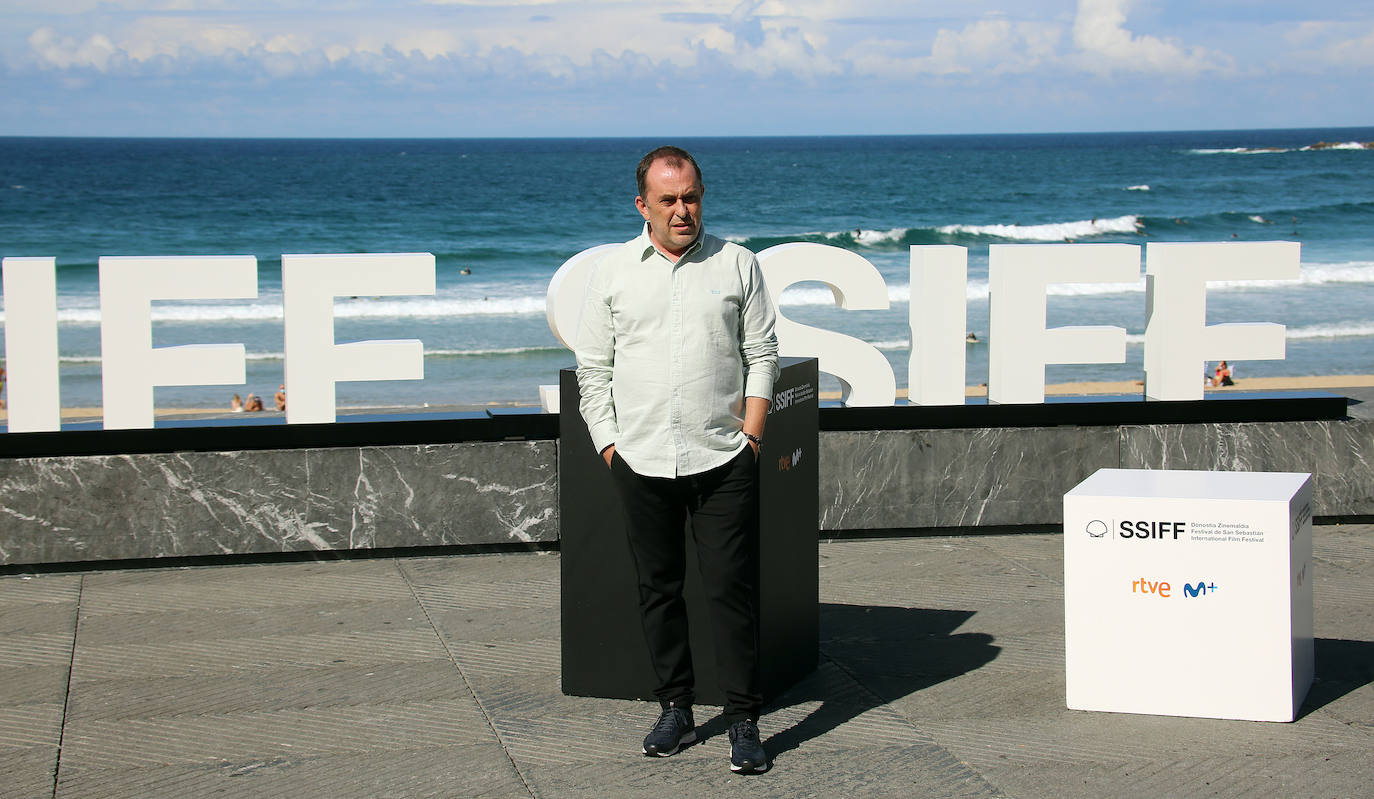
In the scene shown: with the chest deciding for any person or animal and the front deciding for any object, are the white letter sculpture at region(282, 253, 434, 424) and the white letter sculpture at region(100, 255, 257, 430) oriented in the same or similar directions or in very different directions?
same or similar directions

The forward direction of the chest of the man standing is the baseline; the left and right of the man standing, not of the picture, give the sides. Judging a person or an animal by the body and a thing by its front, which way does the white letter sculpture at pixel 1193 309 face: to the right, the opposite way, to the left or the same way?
the same way

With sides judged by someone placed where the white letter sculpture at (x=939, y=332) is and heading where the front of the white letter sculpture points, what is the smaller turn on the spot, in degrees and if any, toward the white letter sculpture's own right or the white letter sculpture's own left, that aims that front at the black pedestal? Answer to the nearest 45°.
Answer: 0° — it already faces it

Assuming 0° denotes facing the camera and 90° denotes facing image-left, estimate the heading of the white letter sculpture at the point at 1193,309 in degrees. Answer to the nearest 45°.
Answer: approximately 0°

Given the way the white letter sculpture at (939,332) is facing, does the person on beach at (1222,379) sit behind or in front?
behind

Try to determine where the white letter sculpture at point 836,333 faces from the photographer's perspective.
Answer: facing the viewer

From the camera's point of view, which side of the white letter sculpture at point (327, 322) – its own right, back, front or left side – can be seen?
front

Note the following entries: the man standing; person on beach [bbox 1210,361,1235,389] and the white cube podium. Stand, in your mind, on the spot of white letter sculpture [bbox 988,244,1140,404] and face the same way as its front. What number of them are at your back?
1

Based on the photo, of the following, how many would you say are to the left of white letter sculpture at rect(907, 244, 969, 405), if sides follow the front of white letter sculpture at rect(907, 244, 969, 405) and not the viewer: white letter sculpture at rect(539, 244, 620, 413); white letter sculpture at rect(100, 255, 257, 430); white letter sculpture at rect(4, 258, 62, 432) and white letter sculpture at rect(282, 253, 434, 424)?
0

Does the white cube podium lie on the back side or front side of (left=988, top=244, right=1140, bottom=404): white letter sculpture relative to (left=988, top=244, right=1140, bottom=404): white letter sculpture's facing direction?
on the front side

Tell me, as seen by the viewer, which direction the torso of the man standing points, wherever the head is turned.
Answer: toward the camera

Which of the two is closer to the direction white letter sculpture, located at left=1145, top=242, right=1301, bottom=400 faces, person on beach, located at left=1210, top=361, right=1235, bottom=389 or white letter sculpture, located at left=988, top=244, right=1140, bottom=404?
the white letter sculpture

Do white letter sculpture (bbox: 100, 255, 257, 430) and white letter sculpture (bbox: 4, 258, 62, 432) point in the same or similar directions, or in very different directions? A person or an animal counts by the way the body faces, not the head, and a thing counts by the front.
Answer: same or similar directions

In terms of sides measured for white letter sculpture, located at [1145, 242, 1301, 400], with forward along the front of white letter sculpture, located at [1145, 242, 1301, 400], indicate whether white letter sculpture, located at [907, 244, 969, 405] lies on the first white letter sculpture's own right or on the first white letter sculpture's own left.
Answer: on the first white letter sculpture's own right
